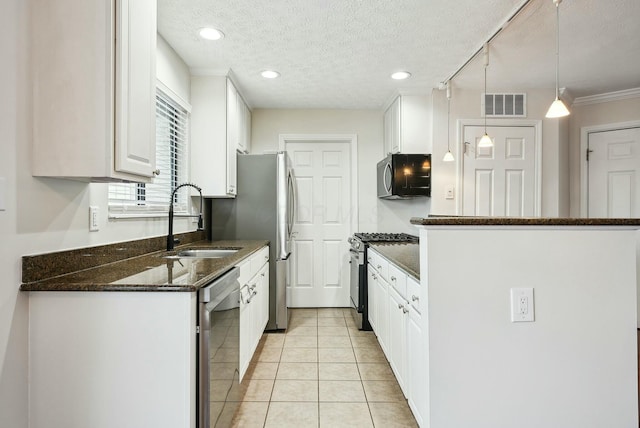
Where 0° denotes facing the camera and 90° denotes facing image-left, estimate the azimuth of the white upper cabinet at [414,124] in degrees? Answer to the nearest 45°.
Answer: approximately 90°

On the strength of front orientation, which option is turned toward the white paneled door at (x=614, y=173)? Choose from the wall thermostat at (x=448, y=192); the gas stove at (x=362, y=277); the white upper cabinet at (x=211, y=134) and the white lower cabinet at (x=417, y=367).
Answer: the white upper cabinet

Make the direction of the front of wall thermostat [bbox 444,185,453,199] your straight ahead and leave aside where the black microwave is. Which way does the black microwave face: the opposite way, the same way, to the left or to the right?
to the right

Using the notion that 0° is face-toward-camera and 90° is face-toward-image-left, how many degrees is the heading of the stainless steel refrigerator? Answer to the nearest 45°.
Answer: approximately 270°

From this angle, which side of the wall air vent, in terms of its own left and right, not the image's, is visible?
front

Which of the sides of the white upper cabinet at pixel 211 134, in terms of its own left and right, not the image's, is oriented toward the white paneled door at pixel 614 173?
front

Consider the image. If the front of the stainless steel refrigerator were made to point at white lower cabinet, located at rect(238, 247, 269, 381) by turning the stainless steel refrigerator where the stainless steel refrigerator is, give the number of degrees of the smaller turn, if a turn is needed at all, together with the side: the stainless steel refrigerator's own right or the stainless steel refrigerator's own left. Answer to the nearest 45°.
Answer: approximately 90° to the stainless steel refrigerator's own right

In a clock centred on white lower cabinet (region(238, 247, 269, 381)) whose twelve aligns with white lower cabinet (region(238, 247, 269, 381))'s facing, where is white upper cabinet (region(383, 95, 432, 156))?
The white upper cabinet is roughly at 11 o'clock from the white lower cabinet.

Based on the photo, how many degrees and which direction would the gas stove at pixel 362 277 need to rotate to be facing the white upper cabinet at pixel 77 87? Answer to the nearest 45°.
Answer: approximately 90° to its left

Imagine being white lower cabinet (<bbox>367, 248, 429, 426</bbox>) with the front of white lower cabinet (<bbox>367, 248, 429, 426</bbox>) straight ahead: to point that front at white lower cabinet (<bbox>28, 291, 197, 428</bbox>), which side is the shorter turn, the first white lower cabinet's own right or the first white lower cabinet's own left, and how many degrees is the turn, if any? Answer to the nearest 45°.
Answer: approximately 45° to the first white lower cabinet's own left

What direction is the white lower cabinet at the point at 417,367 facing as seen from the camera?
to the viewer's left

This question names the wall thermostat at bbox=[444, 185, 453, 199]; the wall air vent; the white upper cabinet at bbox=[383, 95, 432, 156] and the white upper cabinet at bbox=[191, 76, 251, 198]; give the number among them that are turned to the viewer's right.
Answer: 1

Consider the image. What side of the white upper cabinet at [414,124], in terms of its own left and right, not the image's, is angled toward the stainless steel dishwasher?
left

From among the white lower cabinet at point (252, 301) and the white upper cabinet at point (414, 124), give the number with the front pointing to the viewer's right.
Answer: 1

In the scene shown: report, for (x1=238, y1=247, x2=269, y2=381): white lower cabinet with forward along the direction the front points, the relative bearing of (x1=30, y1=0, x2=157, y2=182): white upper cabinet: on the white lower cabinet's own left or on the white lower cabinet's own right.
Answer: on the white lower cabinet's own right

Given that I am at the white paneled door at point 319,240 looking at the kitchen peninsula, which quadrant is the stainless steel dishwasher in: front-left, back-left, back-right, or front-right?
front-right

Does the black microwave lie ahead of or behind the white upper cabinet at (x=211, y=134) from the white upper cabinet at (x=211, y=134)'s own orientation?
ahead

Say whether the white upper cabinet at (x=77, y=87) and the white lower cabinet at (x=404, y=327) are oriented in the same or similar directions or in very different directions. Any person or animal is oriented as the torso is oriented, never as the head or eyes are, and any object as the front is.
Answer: very different directions
